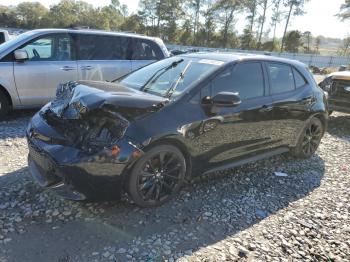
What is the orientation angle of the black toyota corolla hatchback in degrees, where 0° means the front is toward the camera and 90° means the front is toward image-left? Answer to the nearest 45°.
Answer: approximately 45°

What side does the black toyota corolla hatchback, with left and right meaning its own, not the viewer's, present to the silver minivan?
right

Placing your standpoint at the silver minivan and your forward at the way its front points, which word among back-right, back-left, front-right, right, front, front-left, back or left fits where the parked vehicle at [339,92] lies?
back

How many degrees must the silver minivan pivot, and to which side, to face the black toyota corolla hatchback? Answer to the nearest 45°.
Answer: approximately 90° to its left

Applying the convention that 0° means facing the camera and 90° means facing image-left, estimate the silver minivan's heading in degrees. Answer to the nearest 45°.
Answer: approximately 90°

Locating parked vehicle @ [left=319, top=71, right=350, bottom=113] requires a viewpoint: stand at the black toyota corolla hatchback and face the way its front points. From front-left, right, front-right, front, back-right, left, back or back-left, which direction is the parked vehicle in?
back
